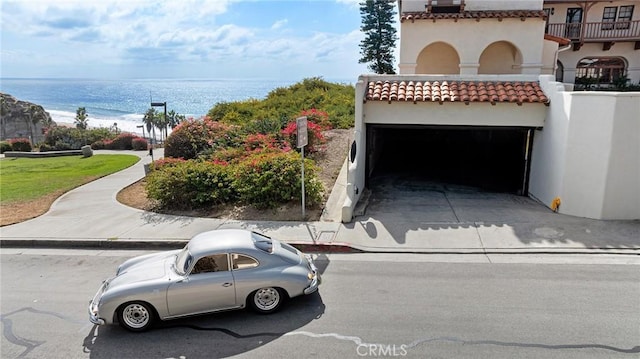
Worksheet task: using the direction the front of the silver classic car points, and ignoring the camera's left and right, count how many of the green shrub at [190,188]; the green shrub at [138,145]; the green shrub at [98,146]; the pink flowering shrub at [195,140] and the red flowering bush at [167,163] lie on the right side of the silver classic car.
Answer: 5

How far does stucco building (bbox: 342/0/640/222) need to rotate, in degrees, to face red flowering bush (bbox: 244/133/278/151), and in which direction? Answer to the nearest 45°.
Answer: approximately 90° to its right

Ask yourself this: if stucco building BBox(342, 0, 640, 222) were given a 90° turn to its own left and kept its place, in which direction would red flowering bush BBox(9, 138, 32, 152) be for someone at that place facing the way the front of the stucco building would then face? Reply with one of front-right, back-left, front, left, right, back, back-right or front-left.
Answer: back

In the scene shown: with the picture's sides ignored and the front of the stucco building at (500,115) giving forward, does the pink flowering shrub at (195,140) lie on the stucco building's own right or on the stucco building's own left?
on the stucco building's own right

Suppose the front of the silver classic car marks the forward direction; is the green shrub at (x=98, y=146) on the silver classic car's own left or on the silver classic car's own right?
on the silver classic car's own right

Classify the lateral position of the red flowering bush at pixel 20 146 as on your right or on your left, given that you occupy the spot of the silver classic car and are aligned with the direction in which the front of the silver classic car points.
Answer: on your right

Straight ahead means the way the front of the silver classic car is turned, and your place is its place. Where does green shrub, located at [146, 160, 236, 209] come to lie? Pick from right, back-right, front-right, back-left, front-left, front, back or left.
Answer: right

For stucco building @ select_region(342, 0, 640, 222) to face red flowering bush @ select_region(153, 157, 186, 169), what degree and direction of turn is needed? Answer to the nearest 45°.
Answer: approximately 90° to its right

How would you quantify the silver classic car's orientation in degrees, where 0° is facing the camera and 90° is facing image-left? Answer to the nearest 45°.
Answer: approximately 90°

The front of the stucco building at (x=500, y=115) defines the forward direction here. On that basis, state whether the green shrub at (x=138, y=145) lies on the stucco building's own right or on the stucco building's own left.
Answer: on the stucco building's own right

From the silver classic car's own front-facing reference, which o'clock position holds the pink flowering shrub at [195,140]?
The pink flowering shrub is roughly at 3 o'clock from the silver classic car.

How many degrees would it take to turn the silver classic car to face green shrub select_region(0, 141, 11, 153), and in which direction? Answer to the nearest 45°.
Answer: approximately 45° to its right

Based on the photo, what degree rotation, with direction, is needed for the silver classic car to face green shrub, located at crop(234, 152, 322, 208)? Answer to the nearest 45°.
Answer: approximately 90° to its right

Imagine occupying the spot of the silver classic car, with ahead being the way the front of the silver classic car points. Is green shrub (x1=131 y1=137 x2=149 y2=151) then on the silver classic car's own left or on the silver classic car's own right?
on the silver classic car's own right

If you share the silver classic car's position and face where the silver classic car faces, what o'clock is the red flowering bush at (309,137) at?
The red flowering bush is roughly at 4 o'clock from the silver classic car.

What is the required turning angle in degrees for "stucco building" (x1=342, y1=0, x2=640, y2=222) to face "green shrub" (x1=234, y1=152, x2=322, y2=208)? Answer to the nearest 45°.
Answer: approximately 45° to its right

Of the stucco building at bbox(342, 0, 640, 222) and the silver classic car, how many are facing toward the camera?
1
